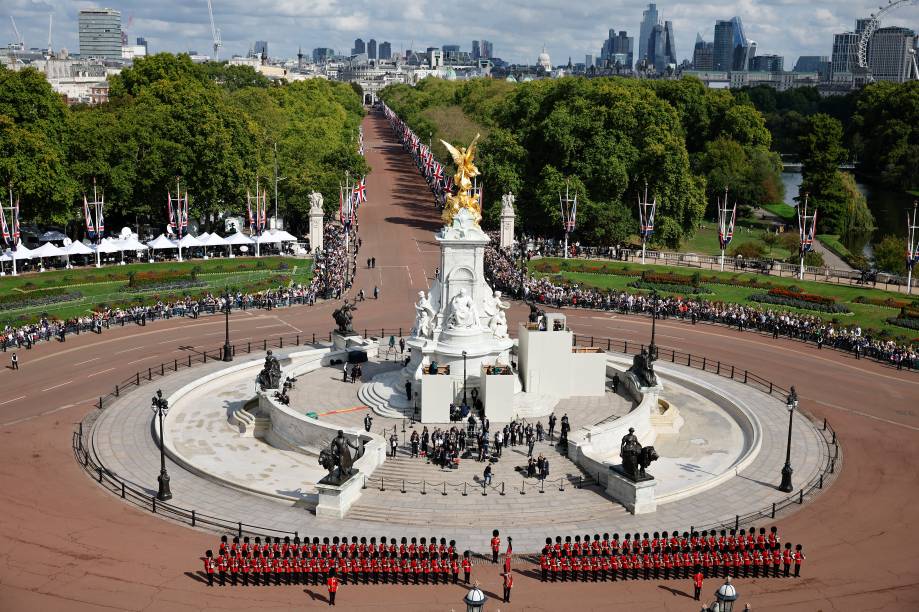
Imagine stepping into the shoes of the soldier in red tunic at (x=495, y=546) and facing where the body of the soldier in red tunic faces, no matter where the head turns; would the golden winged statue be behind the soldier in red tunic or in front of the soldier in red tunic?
behind

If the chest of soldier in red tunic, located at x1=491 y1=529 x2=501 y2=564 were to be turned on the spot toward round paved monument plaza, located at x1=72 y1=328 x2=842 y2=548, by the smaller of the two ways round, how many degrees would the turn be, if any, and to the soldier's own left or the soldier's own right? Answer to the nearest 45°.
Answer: approximately 135° to the soldier's own right

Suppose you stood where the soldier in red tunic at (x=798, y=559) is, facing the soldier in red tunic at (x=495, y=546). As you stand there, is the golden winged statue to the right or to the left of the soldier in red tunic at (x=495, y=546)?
right

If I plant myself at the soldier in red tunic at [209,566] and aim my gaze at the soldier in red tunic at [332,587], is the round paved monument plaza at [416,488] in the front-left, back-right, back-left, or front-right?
front-left

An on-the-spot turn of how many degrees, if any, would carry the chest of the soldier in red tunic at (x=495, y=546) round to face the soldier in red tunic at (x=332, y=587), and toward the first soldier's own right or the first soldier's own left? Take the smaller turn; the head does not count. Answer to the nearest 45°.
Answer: approximately 45° to the first soldier's own right

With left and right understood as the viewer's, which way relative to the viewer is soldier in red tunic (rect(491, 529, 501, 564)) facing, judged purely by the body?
facing the viewer

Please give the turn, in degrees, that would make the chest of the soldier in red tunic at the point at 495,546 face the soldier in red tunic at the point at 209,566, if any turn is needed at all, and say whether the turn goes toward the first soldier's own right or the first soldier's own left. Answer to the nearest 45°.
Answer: approximately 90° to the first soldier's own right

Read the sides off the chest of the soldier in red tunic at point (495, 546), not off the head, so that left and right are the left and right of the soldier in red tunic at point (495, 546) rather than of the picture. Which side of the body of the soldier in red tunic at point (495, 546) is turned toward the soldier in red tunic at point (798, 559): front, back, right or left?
left

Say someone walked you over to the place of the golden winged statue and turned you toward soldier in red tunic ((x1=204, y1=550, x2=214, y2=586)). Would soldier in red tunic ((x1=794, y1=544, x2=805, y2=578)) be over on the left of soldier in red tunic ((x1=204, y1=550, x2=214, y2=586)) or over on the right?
left

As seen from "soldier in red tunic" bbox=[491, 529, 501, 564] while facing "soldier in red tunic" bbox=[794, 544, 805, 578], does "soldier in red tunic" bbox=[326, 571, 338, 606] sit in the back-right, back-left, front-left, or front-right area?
back-right
